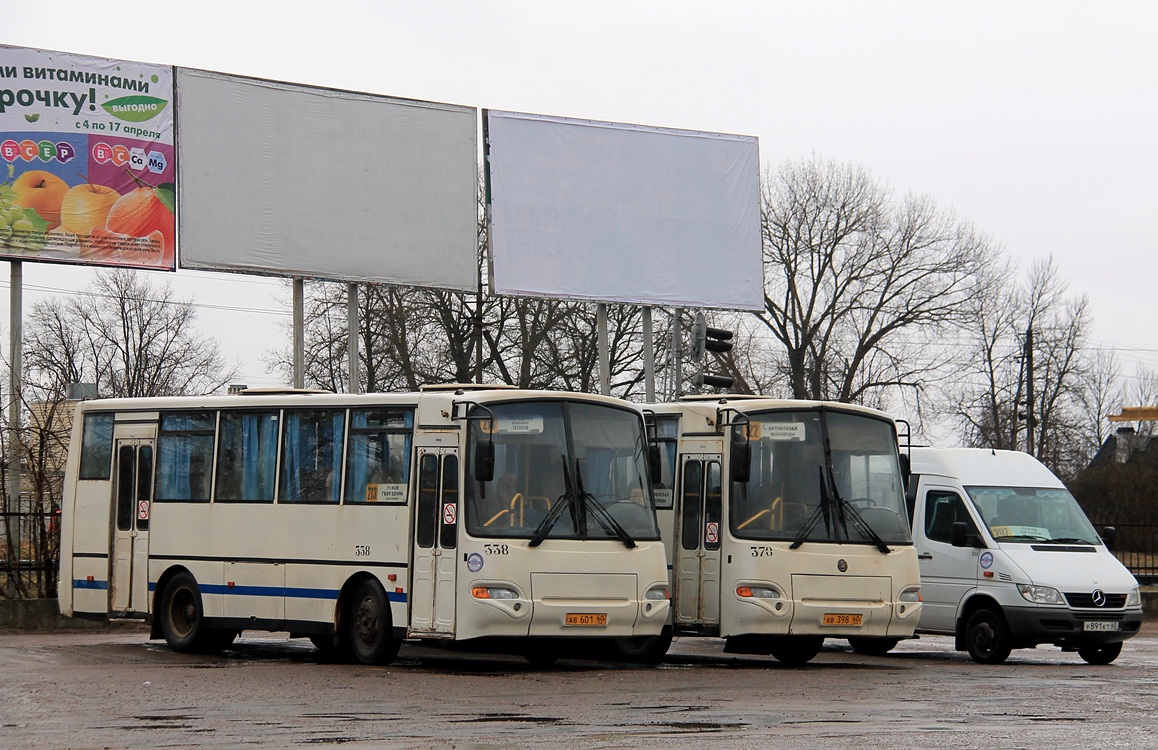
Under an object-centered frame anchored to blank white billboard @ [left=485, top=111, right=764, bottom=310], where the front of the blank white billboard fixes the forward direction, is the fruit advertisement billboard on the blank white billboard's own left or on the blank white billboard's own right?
on the blank white billboard's own right
